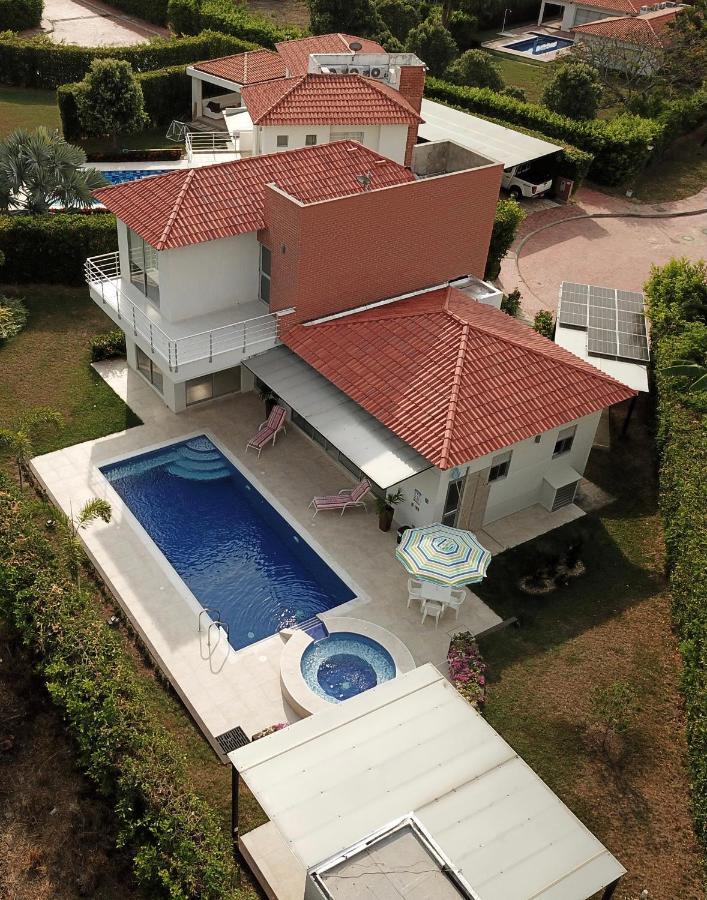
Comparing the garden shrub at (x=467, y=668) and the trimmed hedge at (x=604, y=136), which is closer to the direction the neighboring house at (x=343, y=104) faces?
the garden shrub

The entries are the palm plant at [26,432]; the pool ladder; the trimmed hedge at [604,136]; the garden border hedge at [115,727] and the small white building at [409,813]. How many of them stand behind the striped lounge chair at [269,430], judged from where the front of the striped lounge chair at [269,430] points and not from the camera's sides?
1

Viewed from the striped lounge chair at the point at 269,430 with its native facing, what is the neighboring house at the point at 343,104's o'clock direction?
The neighboring house is roughly at 5 o'clock from the striped lounge chair.

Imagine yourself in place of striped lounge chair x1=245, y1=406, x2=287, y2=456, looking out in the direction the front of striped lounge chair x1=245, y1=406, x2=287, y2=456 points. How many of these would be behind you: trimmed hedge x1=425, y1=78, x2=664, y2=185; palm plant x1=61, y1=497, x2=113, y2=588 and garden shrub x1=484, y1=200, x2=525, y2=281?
2

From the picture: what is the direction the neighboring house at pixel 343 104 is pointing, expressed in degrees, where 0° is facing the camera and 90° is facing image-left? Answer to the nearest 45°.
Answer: approximately 45°

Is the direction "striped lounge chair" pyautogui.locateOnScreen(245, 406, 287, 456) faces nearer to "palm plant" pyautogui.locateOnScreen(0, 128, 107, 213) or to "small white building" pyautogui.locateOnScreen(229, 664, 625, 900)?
the small white building

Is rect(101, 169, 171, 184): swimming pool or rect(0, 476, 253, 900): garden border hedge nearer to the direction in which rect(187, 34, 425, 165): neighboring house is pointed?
the garden border hedge

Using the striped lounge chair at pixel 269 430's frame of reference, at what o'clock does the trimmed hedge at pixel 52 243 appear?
The trimmed hedge is roughly at 3 o'clock from the striped lounge chair.

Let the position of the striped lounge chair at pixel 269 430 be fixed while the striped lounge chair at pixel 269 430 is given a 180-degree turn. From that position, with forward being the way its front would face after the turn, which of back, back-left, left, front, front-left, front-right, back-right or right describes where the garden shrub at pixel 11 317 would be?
left

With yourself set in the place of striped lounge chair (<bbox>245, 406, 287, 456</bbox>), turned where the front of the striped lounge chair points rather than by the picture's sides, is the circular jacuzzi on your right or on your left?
on your left

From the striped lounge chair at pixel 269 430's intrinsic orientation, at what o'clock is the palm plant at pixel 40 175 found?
The palm plant is roughly at 3 o'clock from the striped lounge chair.

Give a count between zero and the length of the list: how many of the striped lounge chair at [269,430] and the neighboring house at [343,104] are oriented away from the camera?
0

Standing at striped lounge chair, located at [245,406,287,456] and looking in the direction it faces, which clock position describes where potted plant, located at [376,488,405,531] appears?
The potted plant is roughly at 9 o'clock from the striped lounge chair.

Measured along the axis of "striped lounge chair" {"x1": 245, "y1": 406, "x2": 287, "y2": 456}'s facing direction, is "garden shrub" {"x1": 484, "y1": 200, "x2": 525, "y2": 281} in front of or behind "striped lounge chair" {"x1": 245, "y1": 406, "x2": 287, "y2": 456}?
behind
